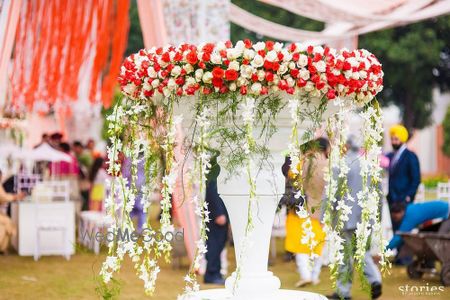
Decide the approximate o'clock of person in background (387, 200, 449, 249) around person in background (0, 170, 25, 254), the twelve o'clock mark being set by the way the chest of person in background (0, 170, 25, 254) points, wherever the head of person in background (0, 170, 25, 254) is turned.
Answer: person in background (387, 200, 449, 249) is roughly at 1 o'clock from person in background (0, 170, 25, 254).

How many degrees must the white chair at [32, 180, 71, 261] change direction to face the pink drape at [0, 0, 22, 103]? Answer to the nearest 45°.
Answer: approximately 90° to its right

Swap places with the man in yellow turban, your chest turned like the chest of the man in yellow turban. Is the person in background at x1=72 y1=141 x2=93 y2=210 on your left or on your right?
on your right
